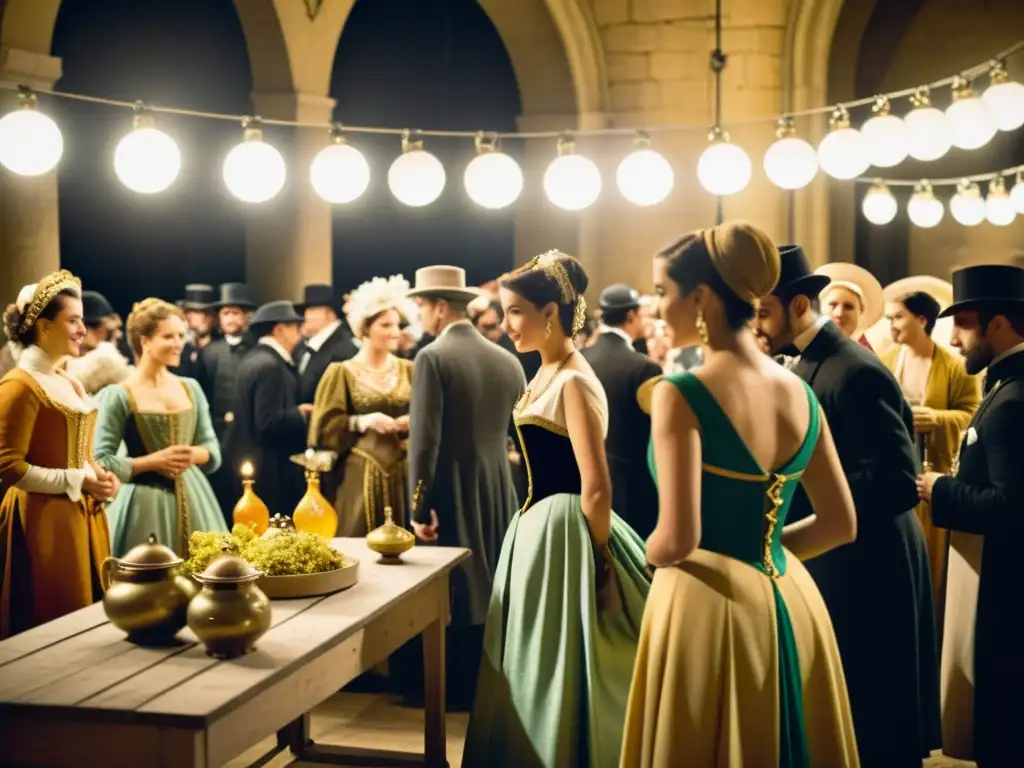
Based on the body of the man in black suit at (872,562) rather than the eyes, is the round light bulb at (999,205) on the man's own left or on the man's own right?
on the man's own right

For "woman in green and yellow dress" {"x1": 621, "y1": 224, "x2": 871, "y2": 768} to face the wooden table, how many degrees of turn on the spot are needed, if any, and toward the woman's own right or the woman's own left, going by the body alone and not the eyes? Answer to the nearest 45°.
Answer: approximately 45° to the woman's own left

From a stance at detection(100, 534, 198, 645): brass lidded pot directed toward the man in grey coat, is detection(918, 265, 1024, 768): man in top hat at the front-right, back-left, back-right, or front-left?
front-right

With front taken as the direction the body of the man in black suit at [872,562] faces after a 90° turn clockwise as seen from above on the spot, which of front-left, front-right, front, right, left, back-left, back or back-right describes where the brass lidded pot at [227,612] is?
back-left

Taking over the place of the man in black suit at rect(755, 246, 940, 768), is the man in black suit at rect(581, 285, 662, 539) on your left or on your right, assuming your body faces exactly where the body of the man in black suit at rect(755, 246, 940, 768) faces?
on your right

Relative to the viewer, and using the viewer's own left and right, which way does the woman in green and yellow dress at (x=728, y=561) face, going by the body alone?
facing away from the viewer and to the left of the viewer

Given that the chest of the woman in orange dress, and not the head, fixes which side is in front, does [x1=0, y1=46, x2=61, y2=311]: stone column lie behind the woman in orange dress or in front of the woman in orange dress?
behind

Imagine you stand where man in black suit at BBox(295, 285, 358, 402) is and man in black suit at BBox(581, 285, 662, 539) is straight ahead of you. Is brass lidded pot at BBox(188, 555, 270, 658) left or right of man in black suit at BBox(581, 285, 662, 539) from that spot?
right

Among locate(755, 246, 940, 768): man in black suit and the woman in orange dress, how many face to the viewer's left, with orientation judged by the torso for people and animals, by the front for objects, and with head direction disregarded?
1

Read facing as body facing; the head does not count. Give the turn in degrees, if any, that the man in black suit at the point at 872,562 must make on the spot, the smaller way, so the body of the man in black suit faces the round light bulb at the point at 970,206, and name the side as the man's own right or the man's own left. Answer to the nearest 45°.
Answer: approximately 90° to the man's own right

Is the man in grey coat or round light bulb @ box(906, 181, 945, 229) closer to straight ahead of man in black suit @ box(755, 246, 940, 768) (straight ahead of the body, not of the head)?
the man in grey coat

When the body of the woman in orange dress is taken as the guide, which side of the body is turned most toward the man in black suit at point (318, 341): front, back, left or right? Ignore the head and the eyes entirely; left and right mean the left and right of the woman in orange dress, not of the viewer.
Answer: left

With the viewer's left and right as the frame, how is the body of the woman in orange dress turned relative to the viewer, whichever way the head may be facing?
facing the viewer and to the right of the viewer

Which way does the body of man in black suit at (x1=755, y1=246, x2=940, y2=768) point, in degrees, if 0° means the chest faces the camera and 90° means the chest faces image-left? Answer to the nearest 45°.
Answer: approximately 90°

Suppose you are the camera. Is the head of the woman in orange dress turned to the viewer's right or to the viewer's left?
to the viewer's right

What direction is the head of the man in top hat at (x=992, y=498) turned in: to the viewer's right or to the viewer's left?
to the viewer's left
